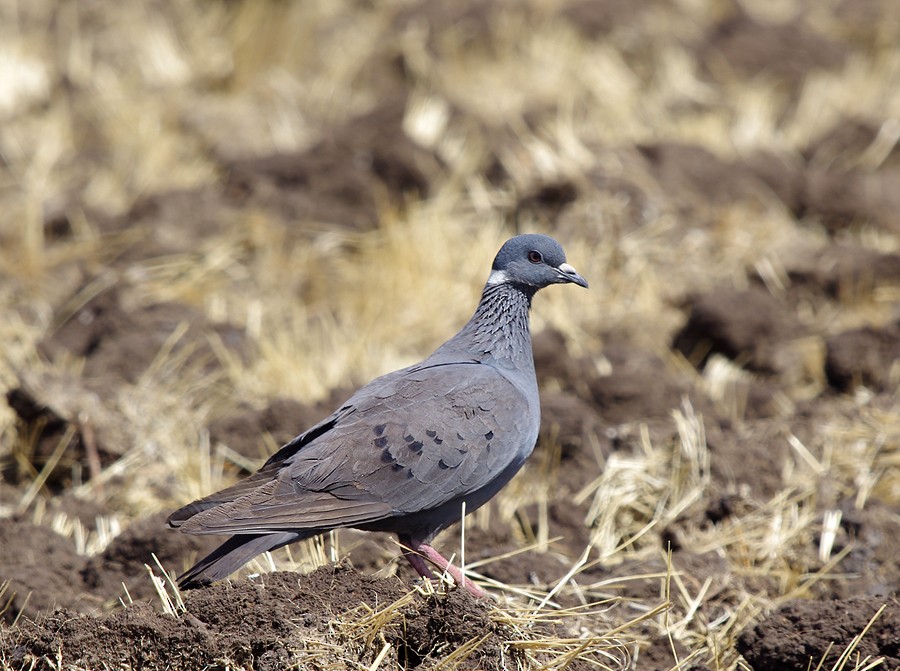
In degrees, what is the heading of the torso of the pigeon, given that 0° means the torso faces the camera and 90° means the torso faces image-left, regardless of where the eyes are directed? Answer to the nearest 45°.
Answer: approximately 270°
